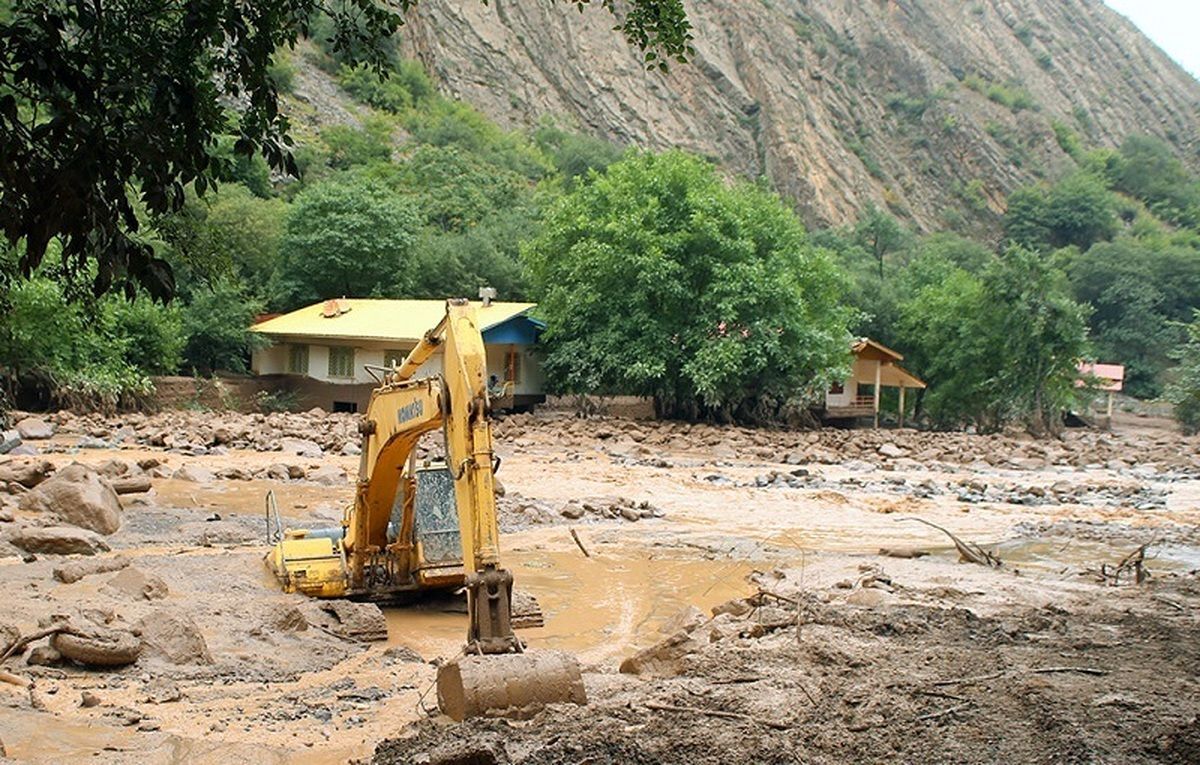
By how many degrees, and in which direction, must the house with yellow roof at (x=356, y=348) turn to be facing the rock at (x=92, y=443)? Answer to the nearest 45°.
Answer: approximately 45° to its right

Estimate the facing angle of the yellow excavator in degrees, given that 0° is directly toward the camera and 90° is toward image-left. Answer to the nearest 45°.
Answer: approximately 315°

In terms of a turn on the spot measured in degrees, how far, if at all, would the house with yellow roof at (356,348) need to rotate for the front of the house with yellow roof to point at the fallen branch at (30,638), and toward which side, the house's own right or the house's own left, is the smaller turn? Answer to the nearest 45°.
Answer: approximately 45° to the house's own right

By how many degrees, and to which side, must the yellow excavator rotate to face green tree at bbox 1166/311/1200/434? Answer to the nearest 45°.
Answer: approximately 90° to its left

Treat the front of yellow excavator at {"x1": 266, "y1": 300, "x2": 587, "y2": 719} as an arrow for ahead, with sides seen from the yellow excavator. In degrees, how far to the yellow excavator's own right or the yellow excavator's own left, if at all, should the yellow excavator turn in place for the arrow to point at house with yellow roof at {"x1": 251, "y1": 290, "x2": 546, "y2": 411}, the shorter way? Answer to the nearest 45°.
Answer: approximately 135° to the yellow excavator's own left

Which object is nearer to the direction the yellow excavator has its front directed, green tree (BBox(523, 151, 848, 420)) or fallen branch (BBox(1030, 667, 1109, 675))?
the fallen branch

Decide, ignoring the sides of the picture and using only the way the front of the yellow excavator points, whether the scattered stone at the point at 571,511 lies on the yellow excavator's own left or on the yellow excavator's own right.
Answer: on the yellow excavator's own left

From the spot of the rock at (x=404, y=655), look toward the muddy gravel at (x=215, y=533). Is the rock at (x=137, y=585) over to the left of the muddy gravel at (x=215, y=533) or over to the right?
left

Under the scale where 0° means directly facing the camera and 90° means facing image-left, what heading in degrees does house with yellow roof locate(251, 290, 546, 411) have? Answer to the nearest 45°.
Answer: approximately 315°

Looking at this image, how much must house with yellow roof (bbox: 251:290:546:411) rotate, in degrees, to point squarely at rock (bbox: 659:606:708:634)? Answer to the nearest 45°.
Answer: approximately 45° to its right

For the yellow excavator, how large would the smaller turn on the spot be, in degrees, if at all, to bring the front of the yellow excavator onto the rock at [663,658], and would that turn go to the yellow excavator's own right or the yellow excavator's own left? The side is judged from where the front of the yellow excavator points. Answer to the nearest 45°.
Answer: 0° — it already faces it

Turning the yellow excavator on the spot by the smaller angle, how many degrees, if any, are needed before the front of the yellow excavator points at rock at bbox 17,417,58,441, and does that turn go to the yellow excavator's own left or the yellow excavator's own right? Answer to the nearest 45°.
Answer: approximately 180°
